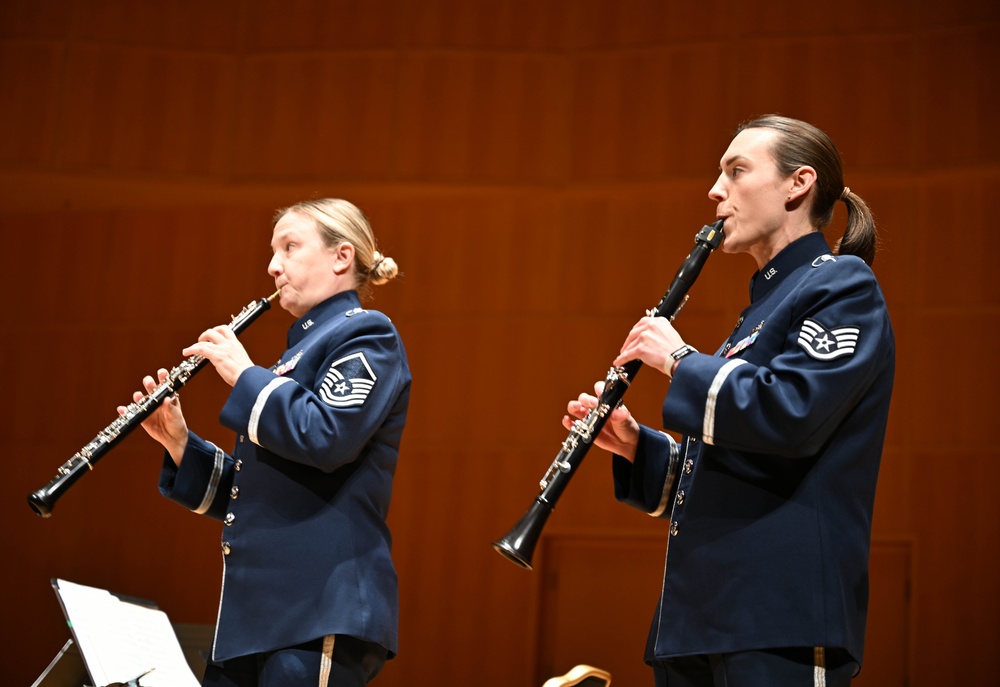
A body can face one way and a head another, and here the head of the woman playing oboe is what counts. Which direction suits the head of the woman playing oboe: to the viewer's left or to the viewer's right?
to the viewer's left

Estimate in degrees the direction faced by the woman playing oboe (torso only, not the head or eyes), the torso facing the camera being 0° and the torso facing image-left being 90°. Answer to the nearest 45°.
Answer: approximately 90°

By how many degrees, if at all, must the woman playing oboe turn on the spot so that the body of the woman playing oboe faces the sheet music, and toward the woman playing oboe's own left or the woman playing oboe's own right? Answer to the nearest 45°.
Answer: approximately 45° to the woman playing oboe's own right
